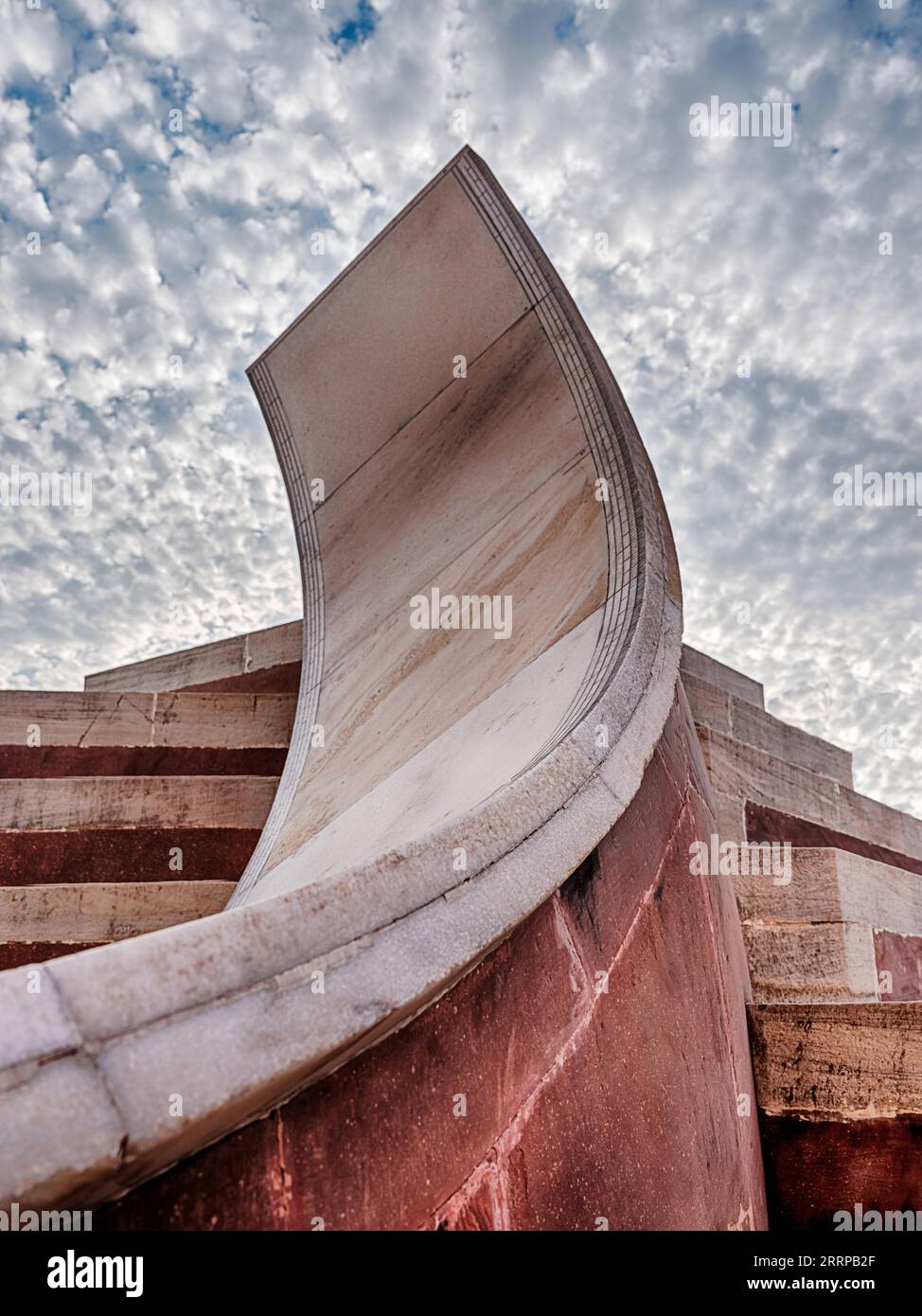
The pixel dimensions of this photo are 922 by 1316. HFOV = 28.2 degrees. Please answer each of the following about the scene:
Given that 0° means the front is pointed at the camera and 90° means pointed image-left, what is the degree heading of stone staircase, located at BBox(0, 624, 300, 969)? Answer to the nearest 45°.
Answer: approximately 0°
